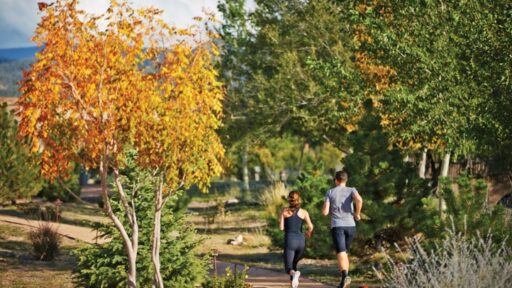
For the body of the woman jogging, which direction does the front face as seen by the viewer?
away from the camera

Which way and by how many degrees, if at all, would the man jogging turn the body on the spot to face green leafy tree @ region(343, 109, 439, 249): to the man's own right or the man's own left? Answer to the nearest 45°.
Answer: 0° — they already face it

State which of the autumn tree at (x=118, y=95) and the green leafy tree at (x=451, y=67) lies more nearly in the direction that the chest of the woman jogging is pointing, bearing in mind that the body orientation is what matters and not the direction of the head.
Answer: the green leafy tree

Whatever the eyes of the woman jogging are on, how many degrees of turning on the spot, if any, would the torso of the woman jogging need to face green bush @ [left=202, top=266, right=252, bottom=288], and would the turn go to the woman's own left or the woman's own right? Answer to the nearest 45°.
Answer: approximately 135° to the woman's own left

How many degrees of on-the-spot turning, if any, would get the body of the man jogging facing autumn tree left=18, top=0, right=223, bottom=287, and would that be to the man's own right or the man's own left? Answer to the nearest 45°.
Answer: approximately 135° to the man's own left

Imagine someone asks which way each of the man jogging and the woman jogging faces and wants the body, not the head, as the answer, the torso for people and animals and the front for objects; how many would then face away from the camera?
2

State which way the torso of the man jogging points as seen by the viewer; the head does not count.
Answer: away from the camera

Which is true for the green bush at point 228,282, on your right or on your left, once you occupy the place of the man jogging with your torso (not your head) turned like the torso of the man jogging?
on your left

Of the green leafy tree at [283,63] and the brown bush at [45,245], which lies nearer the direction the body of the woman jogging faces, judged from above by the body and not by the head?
the green leafy tree
